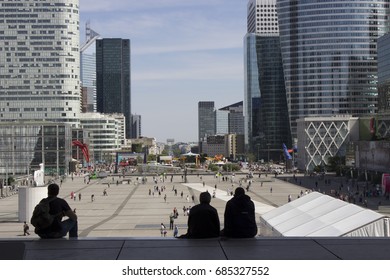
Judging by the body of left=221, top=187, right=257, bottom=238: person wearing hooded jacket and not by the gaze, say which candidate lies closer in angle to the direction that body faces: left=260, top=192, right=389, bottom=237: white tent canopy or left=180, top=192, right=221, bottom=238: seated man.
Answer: the white tent canopy

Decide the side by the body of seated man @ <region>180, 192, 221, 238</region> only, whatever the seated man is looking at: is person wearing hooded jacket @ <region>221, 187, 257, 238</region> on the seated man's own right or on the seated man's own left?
on the seated man's own right

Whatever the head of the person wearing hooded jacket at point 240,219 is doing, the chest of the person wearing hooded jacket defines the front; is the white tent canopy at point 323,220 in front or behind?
in front

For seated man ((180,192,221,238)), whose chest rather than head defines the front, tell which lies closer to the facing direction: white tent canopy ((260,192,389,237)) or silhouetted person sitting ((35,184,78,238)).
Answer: the white tent canopy

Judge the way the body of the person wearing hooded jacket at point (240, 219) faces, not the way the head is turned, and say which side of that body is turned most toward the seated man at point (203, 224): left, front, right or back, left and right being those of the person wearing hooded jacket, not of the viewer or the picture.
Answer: left

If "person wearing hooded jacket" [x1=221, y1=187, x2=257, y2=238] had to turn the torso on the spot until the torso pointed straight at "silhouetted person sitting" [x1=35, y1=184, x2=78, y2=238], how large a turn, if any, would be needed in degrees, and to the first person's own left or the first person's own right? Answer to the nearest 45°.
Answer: approximately 90° to the first person's own left

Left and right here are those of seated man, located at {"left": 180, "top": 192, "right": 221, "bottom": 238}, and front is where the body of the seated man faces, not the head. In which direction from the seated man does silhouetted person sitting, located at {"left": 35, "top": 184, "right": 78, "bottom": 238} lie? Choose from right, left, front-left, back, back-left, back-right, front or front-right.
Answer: left

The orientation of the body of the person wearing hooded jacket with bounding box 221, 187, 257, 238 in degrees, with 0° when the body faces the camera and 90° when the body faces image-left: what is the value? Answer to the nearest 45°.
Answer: approximately 180°

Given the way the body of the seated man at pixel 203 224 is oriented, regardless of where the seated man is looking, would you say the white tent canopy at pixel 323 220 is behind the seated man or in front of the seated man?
in front

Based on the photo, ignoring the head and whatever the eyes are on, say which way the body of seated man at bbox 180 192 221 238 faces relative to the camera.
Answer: away from the camera
